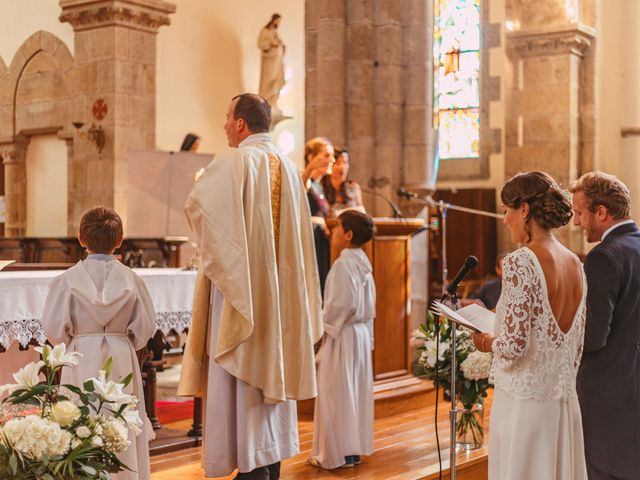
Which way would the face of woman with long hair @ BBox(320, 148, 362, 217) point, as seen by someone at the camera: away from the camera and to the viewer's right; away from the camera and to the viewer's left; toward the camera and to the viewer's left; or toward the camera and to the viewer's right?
toward the camera and to the viewer's left

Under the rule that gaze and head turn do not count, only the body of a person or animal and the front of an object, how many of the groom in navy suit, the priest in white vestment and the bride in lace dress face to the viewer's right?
0

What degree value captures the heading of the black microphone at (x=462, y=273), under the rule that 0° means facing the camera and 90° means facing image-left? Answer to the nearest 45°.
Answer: approximately 270°

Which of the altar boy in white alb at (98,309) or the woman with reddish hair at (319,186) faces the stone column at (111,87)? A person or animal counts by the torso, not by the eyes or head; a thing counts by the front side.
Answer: the altar boy in white alb

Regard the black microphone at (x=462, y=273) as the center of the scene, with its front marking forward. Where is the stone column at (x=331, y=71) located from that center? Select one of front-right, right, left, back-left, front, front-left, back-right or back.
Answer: left

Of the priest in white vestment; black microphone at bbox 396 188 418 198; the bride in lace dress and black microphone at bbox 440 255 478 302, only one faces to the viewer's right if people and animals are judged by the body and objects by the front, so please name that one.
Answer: black microphone at bbox 440 255 478 302

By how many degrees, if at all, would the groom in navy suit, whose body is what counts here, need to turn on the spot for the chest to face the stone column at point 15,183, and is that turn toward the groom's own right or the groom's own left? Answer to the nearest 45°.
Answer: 0° — they already face it

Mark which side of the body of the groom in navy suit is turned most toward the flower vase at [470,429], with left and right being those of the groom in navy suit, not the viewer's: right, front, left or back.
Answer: front

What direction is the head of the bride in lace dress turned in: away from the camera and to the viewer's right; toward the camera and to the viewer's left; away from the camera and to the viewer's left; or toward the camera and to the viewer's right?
away from the camera and to the viewer's left

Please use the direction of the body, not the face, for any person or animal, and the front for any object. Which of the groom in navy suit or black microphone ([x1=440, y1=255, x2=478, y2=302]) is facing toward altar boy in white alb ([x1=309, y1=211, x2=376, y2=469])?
the groom in navy suit

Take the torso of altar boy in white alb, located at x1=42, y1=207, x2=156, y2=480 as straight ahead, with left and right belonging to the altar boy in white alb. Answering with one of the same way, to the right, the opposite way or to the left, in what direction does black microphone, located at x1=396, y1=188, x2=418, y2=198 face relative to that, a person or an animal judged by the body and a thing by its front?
to the left

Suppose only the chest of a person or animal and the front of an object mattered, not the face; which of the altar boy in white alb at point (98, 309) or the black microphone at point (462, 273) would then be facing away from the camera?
the altar boy in white alb

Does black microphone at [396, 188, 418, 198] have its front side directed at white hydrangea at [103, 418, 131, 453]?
no

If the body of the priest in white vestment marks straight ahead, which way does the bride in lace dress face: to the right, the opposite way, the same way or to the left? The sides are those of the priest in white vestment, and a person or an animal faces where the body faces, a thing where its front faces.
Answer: the same way

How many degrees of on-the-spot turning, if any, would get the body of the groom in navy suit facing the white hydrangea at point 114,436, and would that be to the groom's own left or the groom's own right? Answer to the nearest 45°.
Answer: approximately 90° to the groom's own left

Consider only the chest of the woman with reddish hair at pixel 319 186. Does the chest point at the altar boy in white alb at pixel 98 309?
no

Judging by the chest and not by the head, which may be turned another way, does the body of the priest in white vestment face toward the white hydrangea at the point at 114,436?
no

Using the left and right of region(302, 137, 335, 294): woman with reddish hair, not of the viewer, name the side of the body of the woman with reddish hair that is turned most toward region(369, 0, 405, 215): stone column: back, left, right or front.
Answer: left
